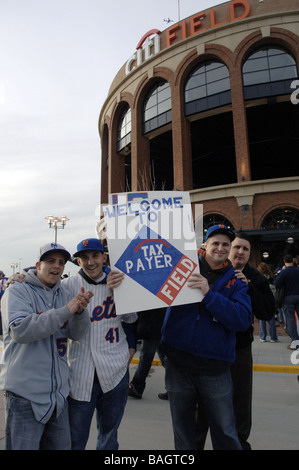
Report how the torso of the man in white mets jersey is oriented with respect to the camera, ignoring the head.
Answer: toward the camera

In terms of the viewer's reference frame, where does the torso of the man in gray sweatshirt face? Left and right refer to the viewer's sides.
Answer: facing the viewer and to the right of the viewer

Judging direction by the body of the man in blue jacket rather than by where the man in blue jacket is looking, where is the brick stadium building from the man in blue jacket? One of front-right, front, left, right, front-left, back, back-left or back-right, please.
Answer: back-right

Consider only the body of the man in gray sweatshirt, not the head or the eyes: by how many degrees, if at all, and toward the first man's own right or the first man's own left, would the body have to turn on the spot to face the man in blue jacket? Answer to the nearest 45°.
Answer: approximately 45° to the first man's own left

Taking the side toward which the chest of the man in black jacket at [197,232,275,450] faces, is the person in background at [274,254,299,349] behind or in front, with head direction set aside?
behind

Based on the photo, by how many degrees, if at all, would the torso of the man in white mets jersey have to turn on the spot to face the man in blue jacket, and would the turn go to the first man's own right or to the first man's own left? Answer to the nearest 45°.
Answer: approximately 90° to the first man's own left

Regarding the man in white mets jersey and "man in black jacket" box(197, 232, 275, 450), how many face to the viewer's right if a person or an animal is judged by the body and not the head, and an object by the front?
0

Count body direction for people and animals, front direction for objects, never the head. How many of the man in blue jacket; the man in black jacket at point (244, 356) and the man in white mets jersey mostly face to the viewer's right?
0

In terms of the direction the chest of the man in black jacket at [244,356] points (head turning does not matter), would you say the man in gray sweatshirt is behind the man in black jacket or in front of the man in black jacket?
in front

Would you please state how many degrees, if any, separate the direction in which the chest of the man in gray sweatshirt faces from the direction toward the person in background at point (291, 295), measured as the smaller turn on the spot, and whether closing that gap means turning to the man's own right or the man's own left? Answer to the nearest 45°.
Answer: approximately 90° to the man's own left

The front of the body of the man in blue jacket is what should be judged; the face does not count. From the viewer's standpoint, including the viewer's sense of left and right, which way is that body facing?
facing the viewer and to the left of the viewer
